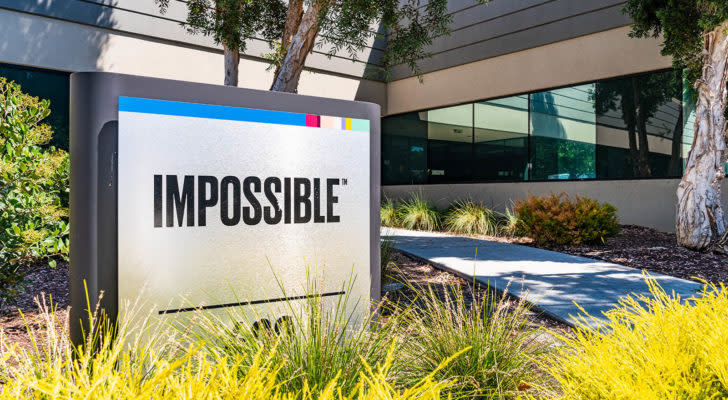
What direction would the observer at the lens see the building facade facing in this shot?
facing the viewer and to the left of the viewer

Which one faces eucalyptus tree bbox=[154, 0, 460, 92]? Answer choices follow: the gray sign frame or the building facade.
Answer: the building facade

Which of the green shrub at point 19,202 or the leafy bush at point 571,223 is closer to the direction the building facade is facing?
the green shrub

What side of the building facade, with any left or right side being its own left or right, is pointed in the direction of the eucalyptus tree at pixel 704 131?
left

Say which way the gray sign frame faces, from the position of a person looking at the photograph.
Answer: facing the viewer and to the right of the viewer

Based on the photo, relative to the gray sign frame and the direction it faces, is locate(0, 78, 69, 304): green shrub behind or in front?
behind

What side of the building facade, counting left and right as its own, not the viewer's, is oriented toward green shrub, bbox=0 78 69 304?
front

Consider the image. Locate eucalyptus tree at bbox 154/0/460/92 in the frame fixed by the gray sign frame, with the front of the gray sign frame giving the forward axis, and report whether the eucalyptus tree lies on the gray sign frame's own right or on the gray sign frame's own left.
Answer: on the gray sign frame's own left

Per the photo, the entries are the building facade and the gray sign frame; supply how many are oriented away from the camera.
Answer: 0

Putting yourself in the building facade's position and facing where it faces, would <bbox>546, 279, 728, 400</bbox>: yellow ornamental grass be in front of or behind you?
in front
